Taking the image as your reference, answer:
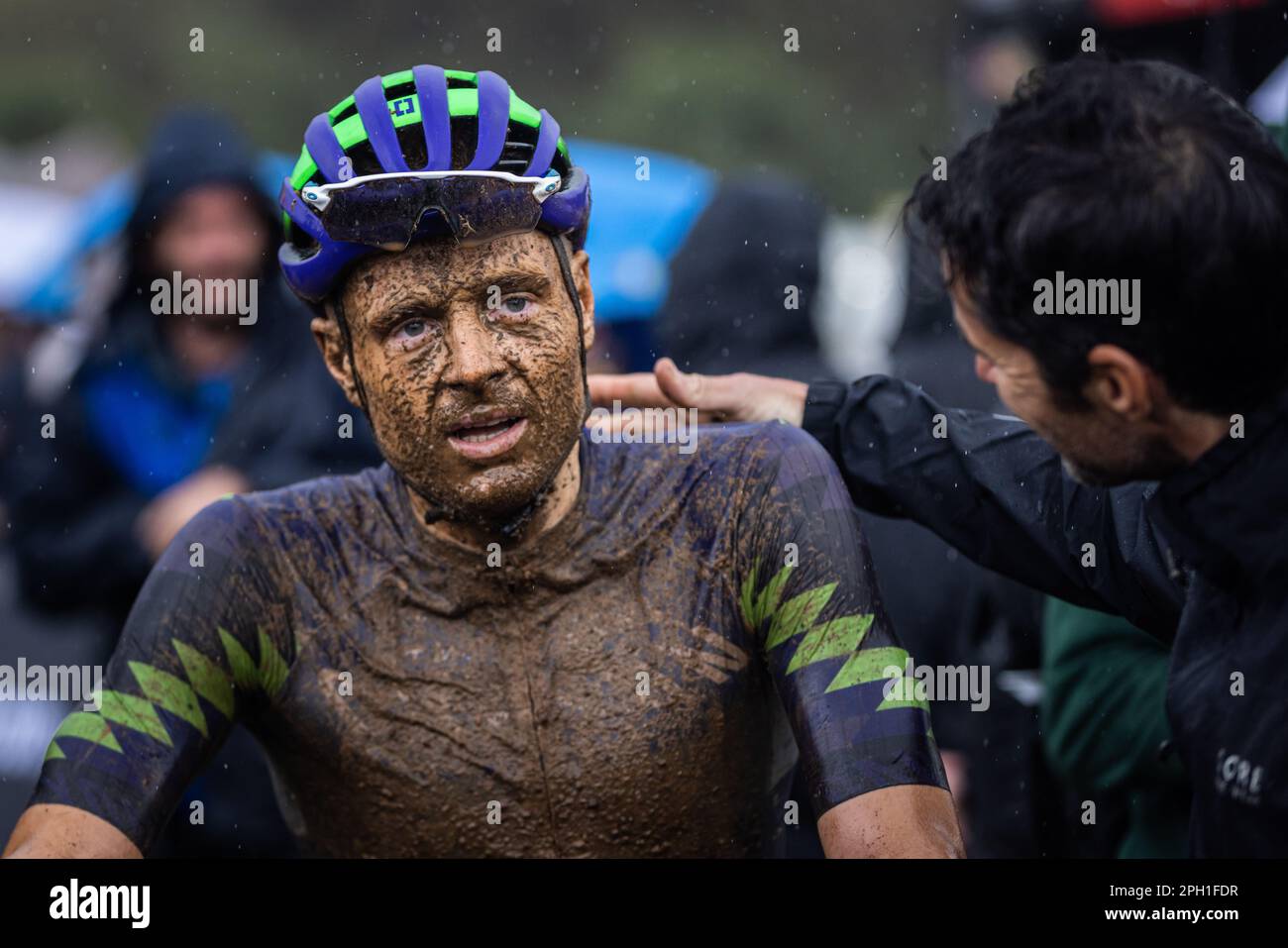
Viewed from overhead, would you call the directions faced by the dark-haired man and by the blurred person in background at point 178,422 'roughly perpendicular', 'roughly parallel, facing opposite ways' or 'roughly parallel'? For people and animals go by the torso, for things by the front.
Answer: roughly perpendicular

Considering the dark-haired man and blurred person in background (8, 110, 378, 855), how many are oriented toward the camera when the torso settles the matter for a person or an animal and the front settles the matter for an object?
1

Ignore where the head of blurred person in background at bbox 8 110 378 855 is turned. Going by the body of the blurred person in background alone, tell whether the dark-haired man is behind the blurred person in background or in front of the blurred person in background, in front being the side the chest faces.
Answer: in front

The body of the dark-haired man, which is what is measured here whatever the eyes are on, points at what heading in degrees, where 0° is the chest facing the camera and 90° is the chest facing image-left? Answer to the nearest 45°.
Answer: approximately 90°

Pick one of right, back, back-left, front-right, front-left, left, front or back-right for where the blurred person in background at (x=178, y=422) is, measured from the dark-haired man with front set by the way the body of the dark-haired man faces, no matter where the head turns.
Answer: front-right
